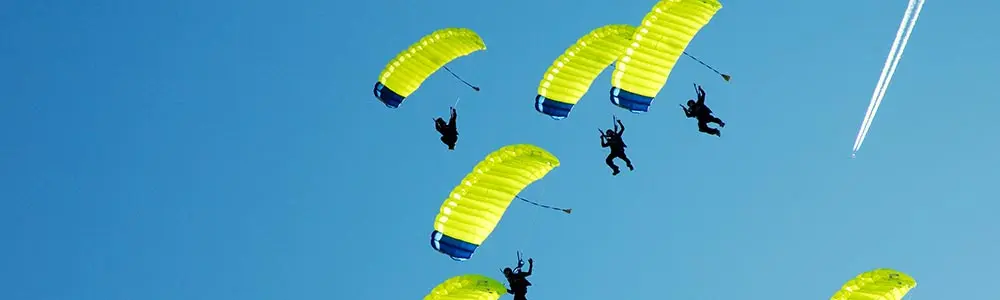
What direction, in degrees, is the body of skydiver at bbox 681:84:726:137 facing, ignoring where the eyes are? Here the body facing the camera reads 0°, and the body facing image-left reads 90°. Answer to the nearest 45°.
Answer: approximately 90°

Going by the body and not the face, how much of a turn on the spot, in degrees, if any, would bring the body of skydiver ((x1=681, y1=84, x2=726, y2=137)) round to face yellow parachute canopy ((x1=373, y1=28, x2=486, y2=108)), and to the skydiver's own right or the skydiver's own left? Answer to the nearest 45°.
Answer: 0° — they already face it
